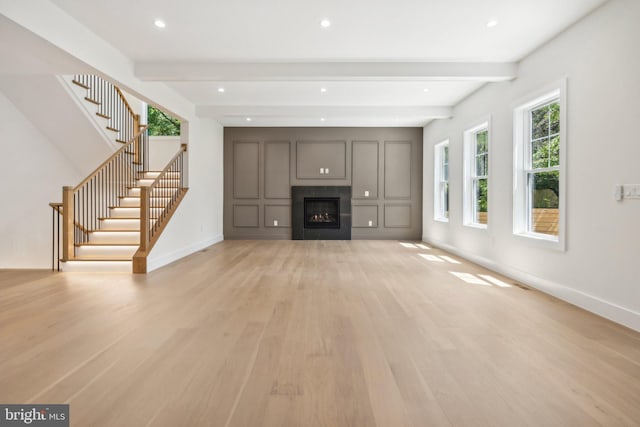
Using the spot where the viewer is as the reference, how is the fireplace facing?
facing the viewer

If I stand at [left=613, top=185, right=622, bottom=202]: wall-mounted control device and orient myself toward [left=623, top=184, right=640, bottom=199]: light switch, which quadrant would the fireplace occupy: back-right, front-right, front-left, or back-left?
back-right

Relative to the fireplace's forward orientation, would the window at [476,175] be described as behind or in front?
in front

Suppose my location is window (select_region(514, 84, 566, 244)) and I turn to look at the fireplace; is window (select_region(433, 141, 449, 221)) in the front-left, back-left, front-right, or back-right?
front-right

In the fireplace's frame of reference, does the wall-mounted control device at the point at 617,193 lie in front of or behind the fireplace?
in front

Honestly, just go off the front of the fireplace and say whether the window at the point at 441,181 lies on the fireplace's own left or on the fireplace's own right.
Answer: on the fireplace's own left

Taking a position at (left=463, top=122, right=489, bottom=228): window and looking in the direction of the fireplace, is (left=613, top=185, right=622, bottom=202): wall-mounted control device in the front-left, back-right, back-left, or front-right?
back-left

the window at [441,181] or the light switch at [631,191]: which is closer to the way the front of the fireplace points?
the light switch

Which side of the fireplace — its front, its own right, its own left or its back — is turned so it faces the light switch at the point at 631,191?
front

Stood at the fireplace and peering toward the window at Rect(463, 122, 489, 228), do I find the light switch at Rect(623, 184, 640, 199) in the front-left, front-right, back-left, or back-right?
front-right

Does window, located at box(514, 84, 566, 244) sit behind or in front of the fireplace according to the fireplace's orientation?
in front
